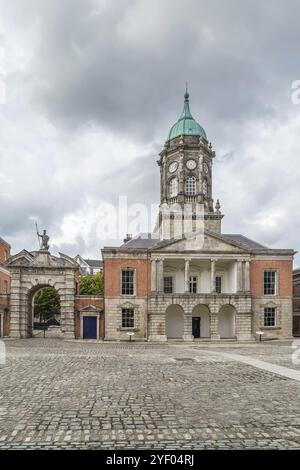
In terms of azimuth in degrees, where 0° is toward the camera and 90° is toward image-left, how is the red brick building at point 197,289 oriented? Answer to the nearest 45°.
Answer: approximately 0°

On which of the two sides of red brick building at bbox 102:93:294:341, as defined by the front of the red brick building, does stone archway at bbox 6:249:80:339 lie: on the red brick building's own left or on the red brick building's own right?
on the red brick building's own right

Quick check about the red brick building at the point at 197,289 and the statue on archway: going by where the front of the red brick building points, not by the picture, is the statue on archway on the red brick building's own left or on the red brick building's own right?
on the red brick building's own right
